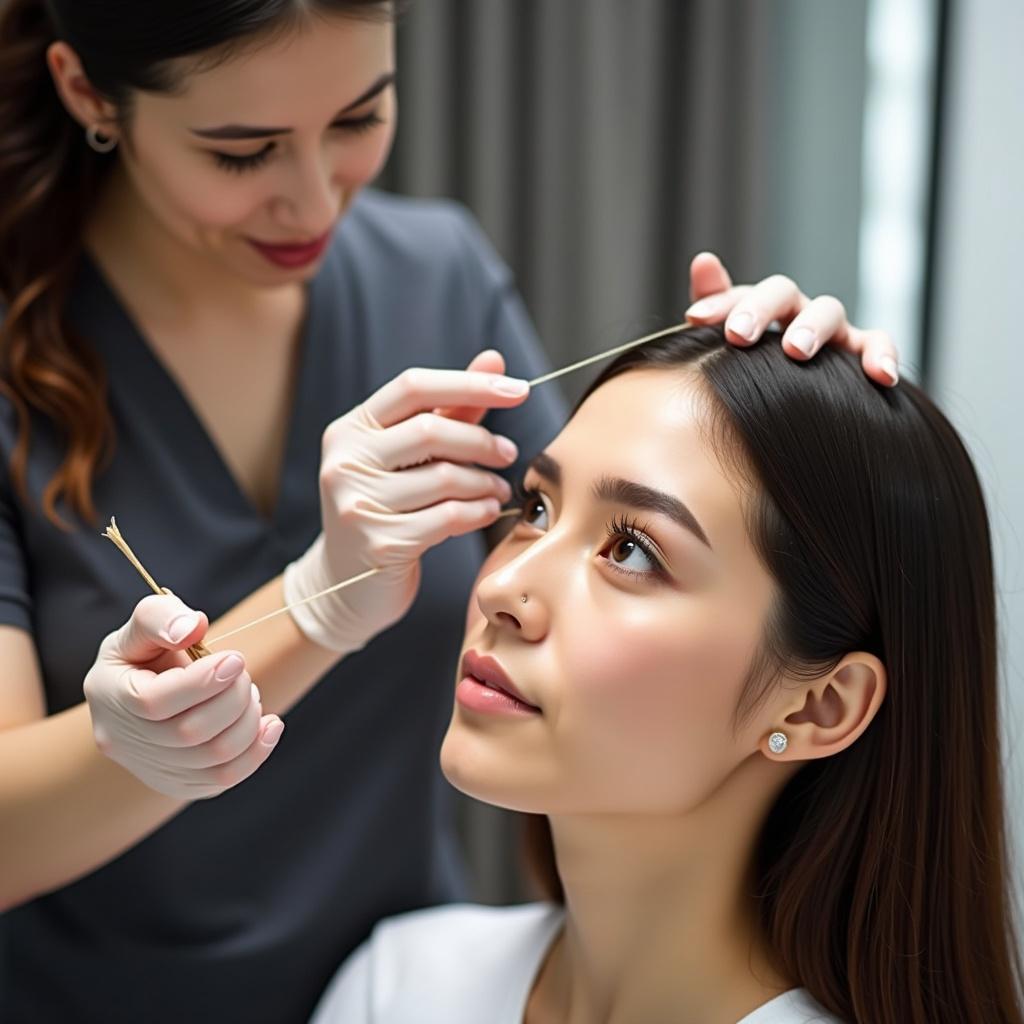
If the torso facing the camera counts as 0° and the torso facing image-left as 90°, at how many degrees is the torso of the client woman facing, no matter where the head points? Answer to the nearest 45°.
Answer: approximately 45°

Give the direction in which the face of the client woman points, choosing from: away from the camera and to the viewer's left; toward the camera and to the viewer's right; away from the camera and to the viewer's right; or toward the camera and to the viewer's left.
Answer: toward the camera and to the viewer's left

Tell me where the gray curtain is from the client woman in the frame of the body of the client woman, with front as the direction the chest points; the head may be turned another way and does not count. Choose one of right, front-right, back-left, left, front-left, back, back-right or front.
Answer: back-right
